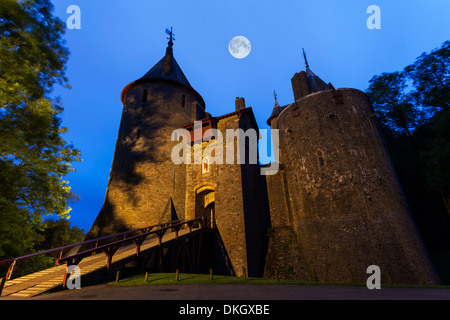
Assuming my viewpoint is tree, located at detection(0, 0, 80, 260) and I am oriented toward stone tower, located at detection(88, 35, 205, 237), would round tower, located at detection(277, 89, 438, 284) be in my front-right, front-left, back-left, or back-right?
front-right

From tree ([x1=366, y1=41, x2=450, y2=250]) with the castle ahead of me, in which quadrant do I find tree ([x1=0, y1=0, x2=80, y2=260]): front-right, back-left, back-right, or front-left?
front-left

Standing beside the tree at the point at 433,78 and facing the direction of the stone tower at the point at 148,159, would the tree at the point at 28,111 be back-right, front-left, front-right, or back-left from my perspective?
front-left

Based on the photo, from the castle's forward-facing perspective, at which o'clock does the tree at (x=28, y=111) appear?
The tree is roughly at 12 o'clock from the castle.

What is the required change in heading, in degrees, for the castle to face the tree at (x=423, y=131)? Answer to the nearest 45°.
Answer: approximately 135° to its left

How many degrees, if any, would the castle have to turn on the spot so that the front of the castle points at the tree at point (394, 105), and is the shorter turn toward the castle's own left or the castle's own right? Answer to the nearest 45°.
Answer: approximately 135° to the castle's own left

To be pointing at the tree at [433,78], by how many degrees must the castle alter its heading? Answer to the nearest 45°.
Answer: approximately 135° to its left
